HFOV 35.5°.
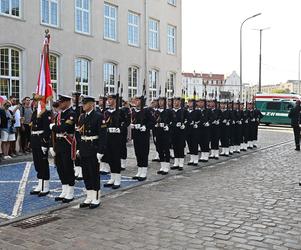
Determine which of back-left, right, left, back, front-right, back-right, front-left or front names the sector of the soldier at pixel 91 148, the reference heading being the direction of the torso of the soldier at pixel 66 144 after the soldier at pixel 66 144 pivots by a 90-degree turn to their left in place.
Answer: front

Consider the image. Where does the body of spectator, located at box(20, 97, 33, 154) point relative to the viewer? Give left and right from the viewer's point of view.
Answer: facing the viewer and to the right of the viewer

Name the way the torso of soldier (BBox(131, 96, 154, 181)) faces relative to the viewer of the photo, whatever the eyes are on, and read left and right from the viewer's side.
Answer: facing the viewer and to the left of the viewer

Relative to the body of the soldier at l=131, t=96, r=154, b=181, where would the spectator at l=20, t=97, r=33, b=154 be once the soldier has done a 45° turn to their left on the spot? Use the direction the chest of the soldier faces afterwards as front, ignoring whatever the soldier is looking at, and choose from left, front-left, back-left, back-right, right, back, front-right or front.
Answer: back-right

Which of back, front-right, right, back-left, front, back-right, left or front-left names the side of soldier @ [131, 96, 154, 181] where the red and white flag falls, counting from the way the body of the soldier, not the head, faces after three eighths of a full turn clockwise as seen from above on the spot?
back-left

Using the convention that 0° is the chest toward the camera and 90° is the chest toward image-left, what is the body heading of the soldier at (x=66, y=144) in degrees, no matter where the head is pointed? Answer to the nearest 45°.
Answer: approximately 45°

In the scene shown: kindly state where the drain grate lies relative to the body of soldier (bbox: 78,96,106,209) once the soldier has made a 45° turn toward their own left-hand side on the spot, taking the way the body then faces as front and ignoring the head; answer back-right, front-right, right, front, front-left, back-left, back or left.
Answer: front-right

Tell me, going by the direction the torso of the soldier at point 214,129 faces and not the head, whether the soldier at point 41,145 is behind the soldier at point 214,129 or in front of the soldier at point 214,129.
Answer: in front

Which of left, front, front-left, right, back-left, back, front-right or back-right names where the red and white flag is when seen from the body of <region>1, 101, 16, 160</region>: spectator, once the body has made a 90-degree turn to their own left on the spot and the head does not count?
back-right
